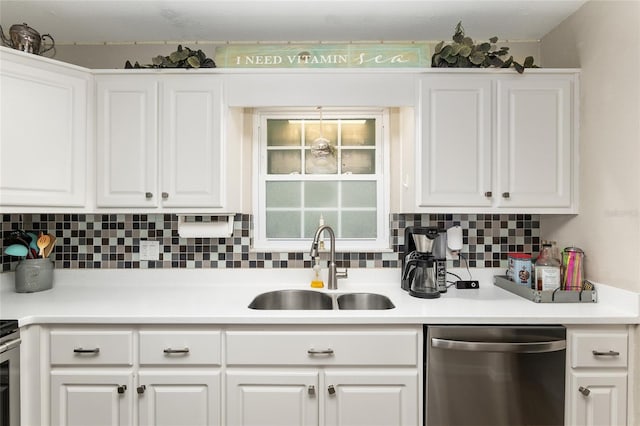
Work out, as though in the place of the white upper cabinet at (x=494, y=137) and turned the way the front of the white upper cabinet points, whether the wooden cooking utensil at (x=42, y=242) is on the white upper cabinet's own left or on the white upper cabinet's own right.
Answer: on the white upper cabinet's own right

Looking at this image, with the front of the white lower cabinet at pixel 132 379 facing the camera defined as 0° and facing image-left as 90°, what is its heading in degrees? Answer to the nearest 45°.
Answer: approximately 0°
